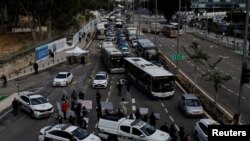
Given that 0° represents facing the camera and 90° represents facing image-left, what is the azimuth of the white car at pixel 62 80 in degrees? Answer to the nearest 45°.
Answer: approximately 45°

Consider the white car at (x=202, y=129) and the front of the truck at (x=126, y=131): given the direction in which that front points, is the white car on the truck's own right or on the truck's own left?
on the truck's own left

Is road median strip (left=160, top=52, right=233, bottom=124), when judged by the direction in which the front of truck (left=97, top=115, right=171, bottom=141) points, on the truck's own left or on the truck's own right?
on the truck's own left

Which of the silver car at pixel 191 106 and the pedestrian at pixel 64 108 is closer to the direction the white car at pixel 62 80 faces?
the pedestrian

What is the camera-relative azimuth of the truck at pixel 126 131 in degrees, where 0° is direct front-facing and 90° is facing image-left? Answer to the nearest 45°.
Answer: approximately 315°

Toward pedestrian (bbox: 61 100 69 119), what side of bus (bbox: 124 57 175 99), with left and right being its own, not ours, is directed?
right
